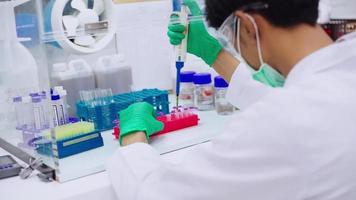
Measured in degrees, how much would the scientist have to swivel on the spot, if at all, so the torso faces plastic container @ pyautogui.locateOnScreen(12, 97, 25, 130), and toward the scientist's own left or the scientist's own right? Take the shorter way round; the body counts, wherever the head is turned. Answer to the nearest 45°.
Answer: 0° — they already face it

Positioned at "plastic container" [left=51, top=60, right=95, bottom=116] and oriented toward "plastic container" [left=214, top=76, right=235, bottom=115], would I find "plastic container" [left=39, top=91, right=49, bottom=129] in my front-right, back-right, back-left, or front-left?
back-right

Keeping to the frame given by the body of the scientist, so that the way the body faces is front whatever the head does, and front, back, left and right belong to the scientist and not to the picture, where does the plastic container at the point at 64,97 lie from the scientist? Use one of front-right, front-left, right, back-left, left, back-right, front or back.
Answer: front

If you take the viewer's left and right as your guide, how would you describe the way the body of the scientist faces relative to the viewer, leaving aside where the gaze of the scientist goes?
facing away from the viewer and to the left of the viewer

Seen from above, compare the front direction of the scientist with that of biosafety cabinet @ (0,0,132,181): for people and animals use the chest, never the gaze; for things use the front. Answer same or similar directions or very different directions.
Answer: very different directions

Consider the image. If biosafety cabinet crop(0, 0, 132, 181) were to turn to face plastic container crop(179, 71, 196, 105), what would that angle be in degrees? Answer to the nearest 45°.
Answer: approximately 90° to its left

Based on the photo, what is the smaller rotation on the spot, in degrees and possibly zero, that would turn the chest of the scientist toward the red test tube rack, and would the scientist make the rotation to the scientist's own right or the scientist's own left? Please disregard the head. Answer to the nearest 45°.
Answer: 0° — they already face it

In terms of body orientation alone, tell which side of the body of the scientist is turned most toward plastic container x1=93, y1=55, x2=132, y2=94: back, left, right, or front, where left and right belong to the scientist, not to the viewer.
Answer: front

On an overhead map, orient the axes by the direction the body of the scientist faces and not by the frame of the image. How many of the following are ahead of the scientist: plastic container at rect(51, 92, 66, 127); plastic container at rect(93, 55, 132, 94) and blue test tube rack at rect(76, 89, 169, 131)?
3

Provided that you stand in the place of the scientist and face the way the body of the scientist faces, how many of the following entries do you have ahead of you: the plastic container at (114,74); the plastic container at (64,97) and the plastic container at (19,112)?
3

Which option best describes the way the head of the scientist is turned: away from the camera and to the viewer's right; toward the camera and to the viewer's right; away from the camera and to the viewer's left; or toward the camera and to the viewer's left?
away from the camera and to the viewer's left

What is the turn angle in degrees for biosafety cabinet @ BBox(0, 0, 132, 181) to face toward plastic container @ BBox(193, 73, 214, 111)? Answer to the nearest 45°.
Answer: approximately 45° to its left

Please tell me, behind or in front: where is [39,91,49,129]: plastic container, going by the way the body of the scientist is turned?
in front
